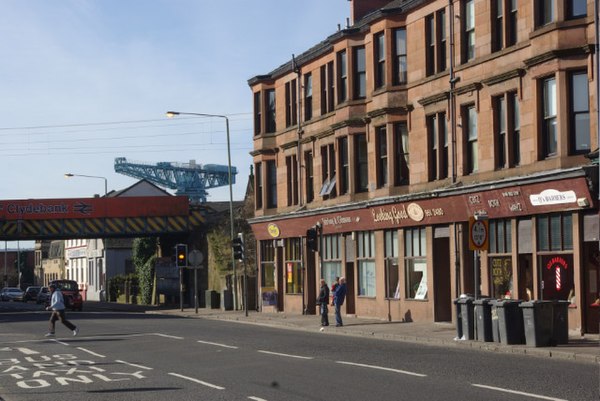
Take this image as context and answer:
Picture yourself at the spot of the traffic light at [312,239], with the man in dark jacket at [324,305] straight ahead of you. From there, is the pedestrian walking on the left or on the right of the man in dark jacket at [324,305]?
right

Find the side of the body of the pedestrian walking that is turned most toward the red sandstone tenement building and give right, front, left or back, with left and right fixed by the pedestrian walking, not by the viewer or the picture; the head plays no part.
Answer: back

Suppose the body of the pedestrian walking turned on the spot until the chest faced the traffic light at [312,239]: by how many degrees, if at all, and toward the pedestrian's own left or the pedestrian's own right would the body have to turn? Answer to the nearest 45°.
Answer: approximately 135° to the pedestrian's own right

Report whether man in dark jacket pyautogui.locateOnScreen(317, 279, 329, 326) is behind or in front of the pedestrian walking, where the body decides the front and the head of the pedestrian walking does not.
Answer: behind

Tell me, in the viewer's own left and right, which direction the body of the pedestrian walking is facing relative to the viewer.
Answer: facing to the left of the viewer

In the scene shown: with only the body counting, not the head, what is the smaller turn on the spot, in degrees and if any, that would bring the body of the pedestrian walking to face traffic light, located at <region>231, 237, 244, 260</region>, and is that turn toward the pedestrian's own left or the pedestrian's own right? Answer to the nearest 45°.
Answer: approximately 135° to the pedestrian's own right

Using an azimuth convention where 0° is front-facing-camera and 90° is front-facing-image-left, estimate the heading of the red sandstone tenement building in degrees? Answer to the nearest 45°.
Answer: approximately 45°

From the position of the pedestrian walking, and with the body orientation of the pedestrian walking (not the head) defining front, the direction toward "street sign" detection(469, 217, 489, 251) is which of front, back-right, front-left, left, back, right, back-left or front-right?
back-left

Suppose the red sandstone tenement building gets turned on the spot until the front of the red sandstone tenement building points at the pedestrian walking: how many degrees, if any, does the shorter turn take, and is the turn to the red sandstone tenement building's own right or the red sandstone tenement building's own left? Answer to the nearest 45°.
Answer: approximately 45° to the red sandstone tenement building's own right
